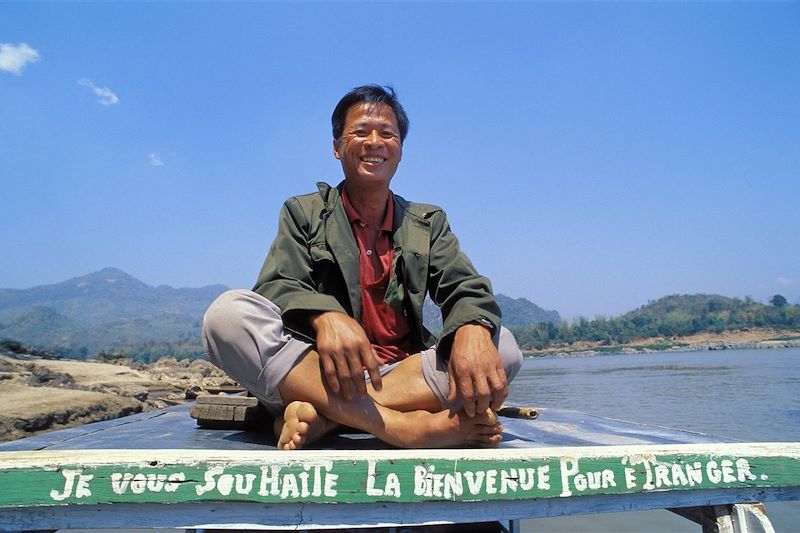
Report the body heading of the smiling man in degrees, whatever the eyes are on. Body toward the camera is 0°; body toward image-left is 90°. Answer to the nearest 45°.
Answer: approximately 0°
